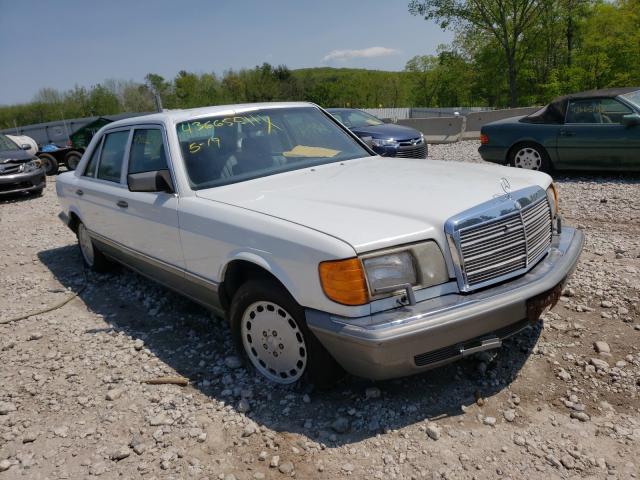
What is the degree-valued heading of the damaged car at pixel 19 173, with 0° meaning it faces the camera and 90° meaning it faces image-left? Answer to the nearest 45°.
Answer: approximately 315°

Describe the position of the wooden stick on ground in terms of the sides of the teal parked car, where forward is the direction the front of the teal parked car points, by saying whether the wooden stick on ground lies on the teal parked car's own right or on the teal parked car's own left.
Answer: on the teal parked car's own right

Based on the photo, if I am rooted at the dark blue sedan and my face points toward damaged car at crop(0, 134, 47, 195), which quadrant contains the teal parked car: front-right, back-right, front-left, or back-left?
back-left

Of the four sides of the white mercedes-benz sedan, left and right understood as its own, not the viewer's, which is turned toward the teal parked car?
left

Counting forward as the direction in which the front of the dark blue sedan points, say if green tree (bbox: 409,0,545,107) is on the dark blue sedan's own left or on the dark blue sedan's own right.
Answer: on the dark blue sedan's own left

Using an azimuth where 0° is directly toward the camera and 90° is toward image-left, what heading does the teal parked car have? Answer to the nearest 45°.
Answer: approximately 270°

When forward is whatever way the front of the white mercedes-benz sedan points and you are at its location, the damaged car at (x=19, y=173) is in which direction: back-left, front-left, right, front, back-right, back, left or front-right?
back

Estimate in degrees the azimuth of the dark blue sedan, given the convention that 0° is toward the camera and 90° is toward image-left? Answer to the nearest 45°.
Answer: approximately 315°
